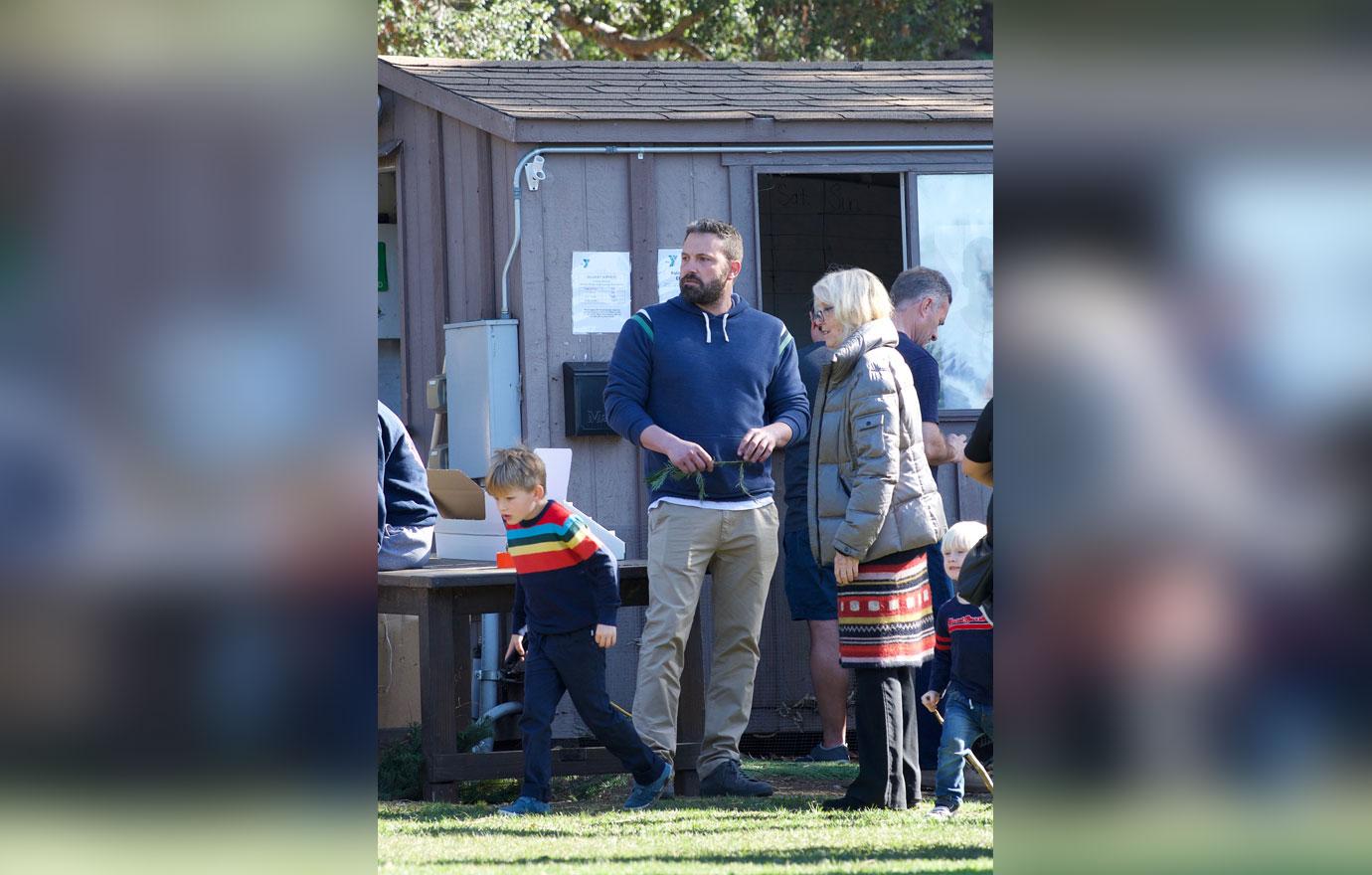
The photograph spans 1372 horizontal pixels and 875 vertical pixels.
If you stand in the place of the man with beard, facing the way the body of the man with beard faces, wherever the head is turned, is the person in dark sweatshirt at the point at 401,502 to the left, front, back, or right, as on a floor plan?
right

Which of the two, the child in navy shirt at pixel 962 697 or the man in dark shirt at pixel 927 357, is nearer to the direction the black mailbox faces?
the child in navy shirt

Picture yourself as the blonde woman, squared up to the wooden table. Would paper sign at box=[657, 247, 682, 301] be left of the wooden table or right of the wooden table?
right

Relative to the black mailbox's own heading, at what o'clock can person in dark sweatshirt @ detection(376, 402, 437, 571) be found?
The person in dark sweatshirt is roughly at 1 o'clock from the black mailbox.

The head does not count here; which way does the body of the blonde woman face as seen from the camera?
to the viewer's left

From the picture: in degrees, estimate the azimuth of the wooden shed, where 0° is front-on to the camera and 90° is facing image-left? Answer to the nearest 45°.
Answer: approximately 0°

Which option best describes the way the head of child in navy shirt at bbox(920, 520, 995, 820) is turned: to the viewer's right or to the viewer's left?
to the viewer's left

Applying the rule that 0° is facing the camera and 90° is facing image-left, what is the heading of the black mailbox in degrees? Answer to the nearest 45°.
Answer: approximately 0°
